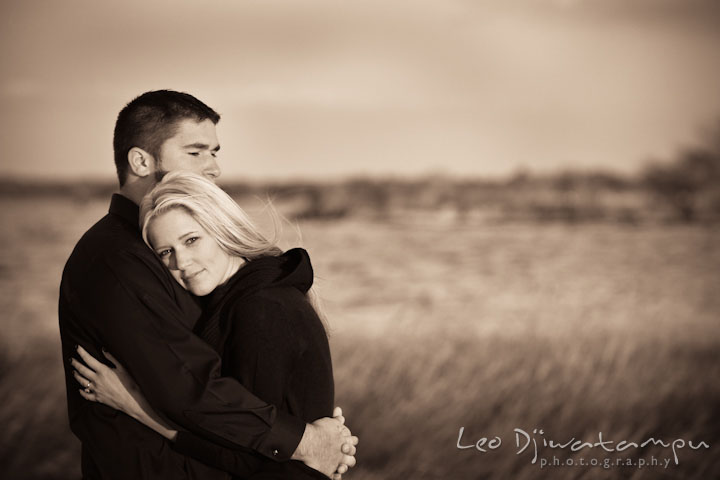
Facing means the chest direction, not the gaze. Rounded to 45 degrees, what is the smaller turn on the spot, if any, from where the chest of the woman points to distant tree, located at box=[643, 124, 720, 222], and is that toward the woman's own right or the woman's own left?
approximately 135° to the woman's own right

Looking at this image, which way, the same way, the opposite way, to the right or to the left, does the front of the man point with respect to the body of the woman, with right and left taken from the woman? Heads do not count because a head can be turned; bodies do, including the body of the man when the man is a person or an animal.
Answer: the opposite way

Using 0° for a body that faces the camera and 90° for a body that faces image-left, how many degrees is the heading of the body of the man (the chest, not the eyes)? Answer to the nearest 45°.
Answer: approximately 270°

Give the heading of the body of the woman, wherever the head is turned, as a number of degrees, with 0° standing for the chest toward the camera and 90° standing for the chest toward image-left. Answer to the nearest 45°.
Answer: approximately 90°
